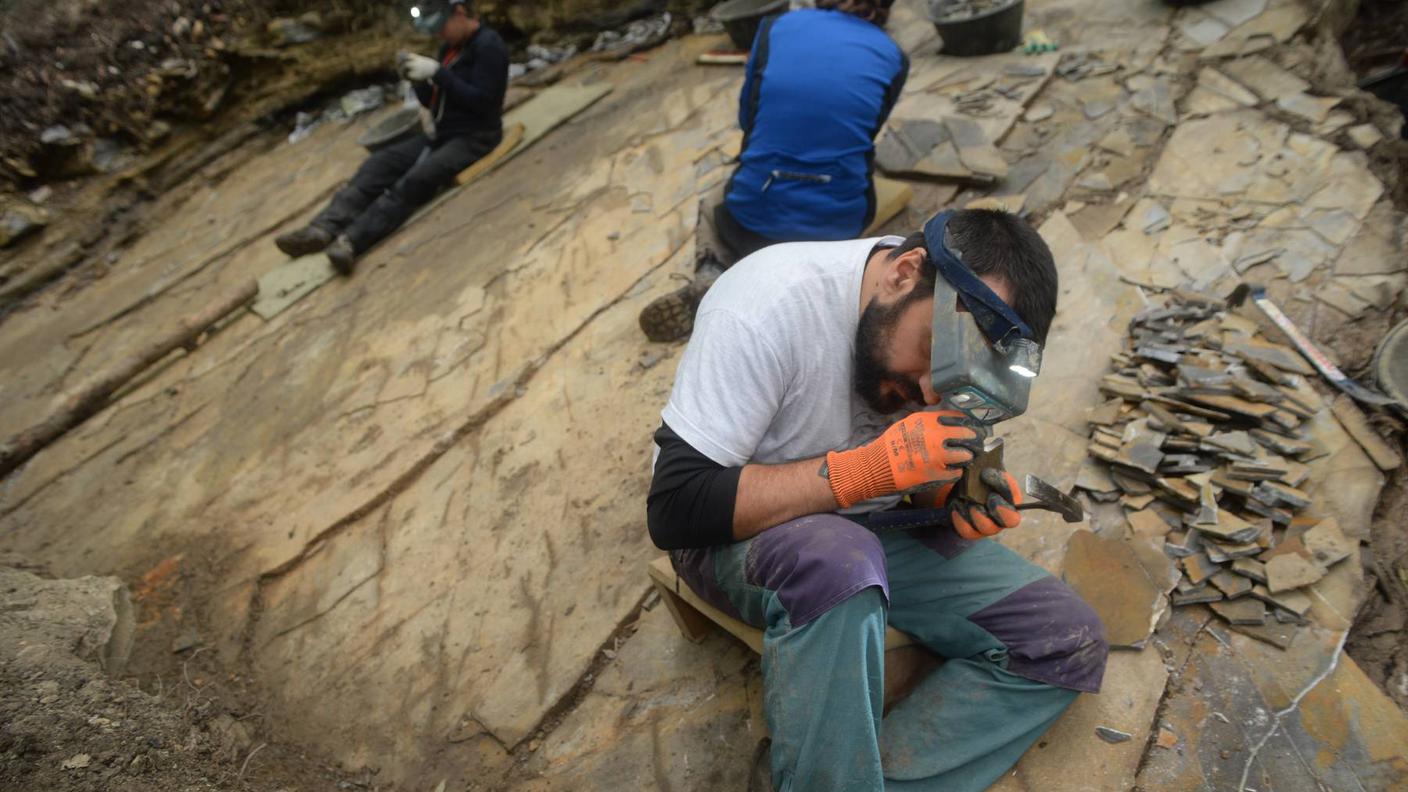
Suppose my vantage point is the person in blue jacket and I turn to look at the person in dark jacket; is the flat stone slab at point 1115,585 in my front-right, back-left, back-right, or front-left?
back-left

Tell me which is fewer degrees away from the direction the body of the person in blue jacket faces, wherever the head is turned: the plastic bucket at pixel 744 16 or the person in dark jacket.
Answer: the plastic bucket

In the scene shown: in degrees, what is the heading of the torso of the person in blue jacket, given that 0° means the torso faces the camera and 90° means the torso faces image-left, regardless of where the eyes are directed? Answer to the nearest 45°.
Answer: approximately 180°

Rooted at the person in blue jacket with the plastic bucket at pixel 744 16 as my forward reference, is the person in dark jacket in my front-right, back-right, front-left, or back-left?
front-left

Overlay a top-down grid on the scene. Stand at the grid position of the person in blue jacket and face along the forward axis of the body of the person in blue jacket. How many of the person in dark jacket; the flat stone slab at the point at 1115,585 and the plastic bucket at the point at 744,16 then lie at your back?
1

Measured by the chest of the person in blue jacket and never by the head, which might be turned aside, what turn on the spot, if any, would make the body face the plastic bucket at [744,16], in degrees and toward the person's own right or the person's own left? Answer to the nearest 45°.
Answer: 0° — they already face it

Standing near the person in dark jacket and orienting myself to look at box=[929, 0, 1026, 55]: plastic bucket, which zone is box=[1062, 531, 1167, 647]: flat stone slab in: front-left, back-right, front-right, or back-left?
front-right

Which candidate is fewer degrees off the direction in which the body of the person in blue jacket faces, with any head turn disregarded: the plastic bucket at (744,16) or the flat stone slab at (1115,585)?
the plastic bucket

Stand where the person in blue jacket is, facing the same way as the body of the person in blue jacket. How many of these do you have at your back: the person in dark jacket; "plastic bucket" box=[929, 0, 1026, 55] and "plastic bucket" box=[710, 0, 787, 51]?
0

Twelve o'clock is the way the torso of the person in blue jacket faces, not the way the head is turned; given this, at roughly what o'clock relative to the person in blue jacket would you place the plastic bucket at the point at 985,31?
The plastic bucket is roughly at 1 o'clock from the person in blue jacket.

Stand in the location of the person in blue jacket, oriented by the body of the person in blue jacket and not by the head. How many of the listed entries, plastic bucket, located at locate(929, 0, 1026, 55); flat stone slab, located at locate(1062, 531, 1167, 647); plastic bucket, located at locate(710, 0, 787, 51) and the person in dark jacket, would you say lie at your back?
1

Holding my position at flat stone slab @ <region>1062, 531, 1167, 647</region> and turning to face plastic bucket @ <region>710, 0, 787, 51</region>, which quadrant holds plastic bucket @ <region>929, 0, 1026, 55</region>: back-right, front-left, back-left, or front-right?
front-right

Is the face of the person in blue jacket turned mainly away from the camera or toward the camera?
away from the camera

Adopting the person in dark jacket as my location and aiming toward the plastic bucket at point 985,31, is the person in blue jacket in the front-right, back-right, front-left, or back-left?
front-right

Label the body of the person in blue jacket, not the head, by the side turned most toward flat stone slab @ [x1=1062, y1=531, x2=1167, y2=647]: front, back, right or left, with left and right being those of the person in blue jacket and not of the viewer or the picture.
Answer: back

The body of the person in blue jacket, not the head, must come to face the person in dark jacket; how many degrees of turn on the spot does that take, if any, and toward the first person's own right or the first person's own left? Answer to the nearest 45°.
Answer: approximately 45° to the first person's own left
